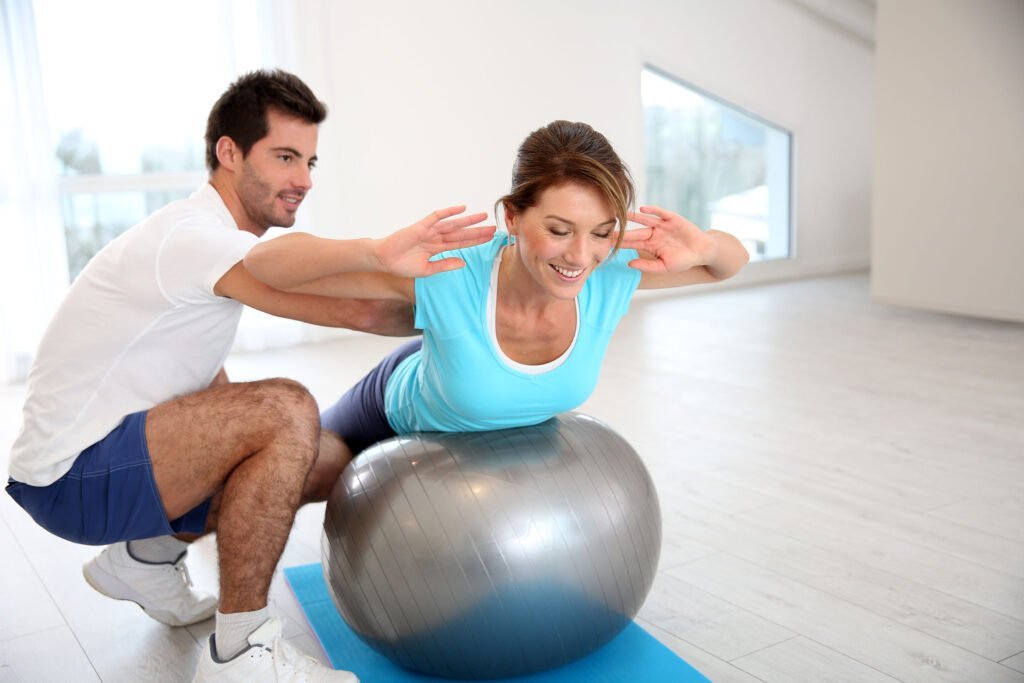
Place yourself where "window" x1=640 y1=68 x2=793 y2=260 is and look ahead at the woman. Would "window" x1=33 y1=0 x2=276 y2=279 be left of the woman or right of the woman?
right

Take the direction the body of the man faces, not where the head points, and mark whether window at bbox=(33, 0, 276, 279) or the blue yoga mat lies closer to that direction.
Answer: the blue yoga mat

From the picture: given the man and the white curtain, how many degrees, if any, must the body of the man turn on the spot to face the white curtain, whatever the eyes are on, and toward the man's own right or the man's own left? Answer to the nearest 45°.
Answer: approximately 90° to the man's own left

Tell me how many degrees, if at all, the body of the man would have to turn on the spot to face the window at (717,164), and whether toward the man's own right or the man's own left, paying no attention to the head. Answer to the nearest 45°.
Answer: approximately 45° to the man's own left

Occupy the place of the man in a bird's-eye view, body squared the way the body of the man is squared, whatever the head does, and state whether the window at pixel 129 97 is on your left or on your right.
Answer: on your left

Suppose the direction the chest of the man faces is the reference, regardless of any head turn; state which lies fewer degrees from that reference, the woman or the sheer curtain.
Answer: the woman

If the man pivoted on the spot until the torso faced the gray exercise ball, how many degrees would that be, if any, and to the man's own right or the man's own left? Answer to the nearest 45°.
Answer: approximately 45° to the man's own right

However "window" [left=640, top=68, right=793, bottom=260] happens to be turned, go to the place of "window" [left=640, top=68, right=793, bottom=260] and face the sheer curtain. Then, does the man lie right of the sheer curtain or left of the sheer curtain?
left

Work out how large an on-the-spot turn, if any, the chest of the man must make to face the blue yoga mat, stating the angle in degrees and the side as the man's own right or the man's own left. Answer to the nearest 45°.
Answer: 0° — they already face it

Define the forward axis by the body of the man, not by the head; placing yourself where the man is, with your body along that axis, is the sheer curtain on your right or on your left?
on your left

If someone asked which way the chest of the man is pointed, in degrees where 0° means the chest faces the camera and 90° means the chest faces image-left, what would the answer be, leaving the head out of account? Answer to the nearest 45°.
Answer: approximately 270°
